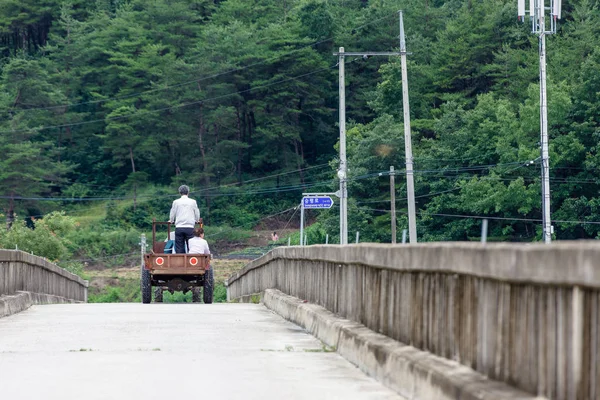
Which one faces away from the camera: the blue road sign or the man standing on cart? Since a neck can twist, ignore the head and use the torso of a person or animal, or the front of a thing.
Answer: the man standing on cart

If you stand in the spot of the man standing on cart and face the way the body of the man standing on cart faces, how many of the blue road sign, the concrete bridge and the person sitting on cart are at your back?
1

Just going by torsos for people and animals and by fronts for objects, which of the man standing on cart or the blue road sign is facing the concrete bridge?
the blue road sign

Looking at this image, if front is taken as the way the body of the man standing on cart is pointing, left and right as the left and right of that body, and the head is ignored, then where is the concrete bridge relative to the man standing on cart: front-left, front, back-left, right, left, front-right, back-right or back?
back

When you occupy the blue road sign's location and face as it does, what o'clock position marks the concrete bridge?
The concrete bridge is roughly at 12 o'clock from the blue road sign.

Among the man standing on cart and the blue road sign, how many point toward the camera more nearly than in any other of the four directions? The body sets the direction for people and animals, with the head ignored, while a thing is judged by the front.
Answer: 1

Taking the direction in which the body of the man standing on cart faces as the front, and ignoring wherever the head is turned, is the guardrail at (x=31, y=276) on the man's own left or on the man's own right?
on the man's own left

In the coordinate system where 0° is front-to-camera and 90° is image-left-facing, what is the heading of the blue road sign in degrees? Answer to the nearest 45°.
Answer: approximately 0°

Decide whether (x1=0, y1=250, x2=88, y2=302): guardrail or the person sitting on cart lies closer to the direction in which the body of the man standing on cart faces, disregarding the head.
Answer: the person sitting on cart

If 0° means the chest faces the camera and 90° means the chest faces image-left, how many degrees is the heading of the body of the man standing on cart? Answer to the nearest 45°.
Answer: approximately 180°

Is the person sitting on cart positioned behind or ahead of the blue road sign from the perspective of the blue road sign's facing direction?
ahead

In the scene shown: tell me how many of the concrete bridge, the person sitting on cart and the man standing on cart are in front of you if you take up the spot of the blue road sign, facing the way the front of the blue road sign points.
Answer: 3

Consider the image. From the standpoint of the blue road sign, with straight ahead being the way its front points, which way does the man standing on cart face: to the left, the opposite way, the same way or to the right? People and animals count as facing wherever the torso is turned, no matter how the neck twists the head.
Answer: the opposite way
